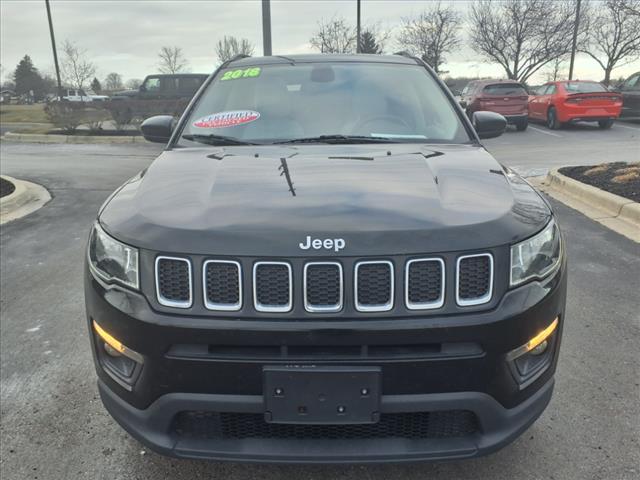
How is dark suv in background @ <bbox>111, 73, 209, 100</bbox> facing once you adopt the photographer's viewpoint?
facing to the left of the viewer

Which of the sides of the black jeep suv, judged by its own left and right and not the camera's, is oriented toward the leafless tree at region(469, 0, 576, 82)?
back

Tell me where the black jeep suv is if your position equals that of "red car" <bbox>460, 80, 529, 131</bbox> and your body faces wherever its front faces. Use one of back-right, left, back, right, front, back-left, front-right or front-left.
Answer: back-left

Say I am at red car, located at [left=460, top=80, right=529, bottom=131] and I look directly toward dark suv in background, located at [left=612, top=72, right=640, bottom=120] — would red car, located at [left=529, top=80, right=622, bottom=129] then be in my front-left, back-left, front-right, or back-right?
front-right

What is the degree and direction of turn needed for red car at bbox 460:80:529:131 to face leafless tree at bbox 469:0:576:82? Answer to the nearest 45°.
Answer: approximately 45° to its right

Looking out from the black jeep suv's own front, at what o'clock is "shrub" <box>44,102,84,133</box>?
The shrub is roughly at 5 o'clock from the black jeep suv.

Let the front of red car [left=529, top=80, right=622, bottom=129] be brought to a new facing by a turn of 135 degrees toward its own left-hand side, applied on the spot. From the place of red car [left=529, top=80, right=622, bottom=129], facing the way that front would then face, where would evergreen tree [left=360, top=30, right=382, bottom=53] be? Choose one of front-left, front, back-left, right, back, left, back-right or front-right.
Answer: back-right

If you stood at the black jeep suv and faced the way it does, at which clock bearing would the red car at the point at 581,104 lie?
The red car is roughly at 7 o'clock from the black jeep suv.

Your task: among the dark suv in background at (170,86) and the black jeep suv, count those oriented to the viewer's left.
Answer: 1

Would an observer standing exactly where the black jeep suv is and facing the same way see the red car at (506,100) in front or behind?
behind

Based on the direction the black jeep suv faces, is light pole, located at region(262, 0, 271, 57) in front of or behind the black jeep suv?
behind

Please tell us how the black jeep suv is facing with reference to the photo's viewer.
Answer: facing the viewer

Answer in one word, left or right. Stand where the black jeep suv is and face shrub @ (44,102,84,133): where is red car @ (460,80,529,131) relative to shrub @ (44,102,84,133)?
right

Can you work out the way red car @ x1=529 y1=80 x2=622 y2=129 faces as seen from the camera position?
facing away from the viewer and to the left of the viewer

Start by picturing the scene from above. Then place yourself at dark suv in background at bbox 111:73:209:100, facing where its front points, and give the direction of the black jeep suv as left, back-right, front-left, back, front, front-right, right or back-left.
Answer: left

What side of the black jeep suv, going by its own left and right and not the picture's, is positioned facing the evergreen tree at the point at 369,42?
back

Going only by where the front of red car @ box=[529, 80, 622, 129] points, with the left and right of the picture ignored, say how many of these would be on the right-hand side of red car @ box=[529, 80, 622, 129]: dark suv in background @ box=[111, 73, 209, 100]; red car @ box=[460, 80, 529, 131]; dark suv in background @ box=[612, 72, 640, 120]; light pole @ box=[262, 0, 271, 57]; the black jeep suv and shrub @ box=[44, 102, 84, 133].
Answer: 1
